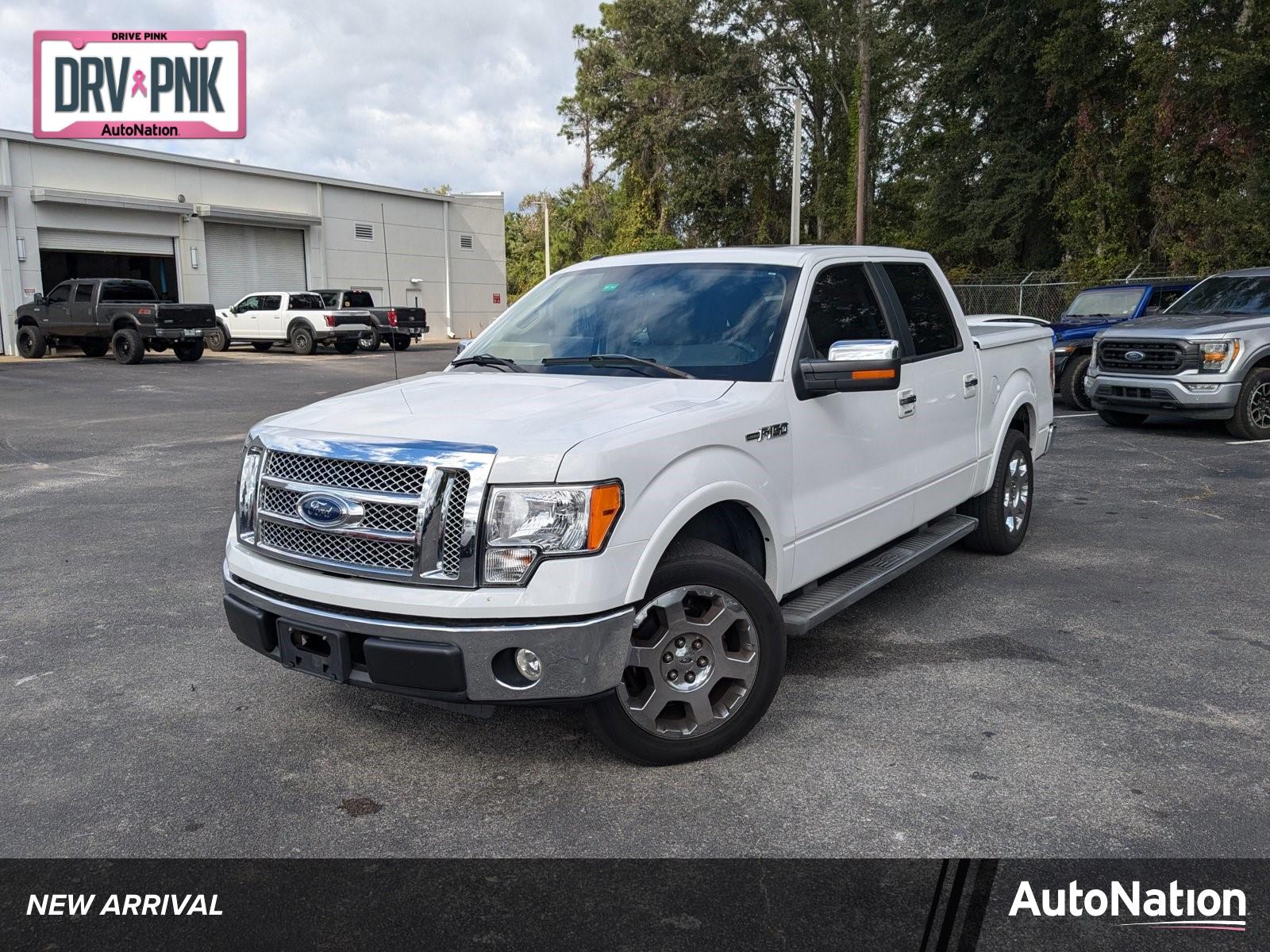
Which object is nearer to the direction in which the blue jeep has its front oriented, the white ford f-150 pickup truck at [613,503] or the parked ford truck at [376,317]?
the white ford f-150 pickup truck

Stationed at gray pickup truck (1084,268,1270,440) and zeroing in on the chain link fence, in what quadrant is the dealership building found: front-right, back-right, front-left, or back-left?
front-left

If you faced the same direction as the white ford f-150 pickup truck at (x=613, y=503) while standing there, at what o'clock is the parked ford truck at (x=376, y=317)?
The parked ford truck is roughly at 4 o'clock from the white ford f-150 pickup truck.

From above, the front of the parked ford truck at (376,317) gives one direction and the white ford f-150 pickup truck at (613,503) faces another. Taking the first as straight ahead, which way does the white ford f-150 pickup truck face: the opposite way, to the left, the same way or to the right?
to the left

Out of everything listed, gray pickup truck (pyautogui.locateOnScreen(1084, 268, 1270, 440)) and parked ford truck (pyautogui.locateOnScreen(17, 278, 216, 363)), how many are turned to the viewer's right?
0

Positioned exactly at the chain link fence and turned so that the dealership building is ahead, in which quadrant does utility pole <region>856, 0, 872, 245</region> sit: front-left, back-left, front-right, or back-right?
front-right

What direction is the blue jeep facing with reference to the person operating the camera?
facing the viewer and to the left of the viewer

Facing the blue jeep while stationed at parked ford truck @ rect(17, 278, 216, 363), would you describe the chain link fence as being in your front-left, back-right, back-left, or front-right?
front-left

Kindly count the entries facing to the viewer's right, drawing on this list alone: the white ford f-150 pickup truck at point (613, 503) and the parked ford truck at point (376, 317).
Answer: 0

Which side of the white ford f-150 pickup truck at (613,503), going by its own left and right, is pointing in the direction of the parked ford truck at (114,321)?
right

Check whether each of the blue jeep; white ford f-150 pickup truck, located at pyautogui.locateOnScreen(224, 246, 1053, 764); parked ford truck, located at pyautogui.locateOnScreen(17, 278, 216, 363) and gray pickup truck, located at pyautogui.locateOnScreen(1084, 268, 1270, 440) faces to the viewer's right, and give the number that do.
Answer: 0

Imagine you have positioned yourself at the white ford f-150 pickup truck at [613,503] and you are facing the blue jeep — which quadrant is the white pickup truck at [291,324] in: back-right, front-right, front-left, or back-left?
front-left

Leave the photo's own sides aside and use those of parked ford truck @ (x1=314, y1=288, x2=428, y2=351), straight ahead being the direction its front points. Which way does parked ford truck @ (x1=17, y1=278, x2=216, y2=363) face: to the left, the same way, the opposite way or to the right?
the same way

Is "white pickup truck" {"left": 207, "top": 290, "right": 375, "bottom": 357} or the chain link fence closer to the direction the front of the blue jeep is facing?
the white pickup truck

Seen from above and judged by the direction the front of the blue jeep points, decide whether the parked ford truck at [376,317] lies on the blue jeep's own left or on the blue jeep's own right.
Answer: on the blue jeep's own right

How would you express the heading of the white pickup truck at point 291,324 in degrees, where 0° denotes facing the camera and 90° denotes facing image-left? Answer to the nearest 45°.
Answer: approximately 135°
